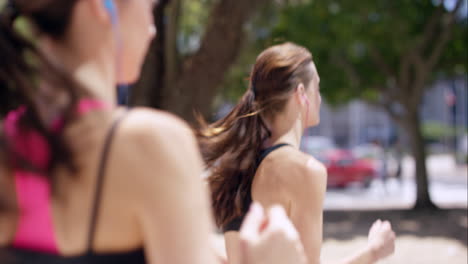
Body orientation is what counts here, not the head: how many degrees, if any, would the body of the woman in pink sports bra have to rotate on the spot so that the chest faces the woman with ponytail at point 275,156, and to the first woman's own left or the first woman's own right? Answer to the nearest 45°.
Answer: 0° — they already face them

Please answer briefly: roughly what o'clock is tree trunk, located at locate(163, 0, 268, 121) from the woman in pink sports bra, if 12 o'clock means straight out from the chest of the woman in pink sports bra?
The tree trunk is roughly at 11 o'clock from the woman in pink sports bra.

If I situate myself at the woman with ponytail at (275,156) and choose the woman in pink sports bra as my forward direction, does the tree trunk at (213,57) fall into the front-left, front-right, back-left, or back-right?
back-right

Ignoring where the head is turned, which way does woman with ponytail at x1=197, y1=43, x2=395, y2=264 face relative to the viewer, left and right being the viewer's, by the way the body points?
facing away from the viewer and to the right of the viewer

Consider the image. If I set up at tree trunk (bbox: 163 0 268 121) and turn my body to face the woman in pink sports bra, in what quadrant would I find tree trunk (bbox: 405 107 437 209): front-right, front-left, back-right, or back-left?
back-left

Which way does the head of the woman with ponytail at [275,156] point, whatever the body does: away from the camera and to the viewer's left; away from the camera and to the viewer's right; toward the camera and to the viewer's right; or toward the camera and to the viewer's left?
away from the camera and to the viewer's right

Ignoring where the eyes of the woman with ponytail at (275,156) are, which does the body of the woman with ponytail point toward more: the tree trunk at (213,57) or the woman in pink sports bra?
the tree trunk

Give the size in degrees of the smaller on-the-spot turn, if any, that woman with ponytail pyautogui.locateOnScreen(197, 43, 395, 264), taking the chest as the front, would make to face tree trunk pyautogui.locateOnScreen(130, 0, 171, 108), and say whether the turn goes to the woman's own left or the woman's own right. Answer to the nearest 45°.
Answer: approximately 45° to the woman's own left

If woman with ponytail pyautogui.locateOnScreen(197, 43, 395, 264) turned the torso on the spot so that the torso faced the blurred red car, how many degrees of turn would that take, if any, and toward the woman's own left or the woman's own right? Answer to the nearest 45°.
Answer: approximately 45° to the woman's own left

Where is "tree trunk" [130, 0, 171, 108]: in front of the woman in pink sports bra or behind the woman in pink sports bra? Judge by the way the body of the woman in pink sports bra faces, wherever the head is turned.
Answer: in front

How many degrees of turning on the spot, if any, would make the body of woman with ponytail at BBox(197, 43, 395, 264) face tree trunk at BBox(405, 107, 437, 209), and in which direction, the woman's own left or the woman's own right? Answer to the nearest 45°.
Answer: approximately 45° to the woman's own left

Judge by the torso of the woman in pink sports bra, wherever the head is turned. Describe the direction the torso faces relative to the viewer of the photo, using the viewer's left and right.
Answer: facing away from the viewer and to the right of the viewer
